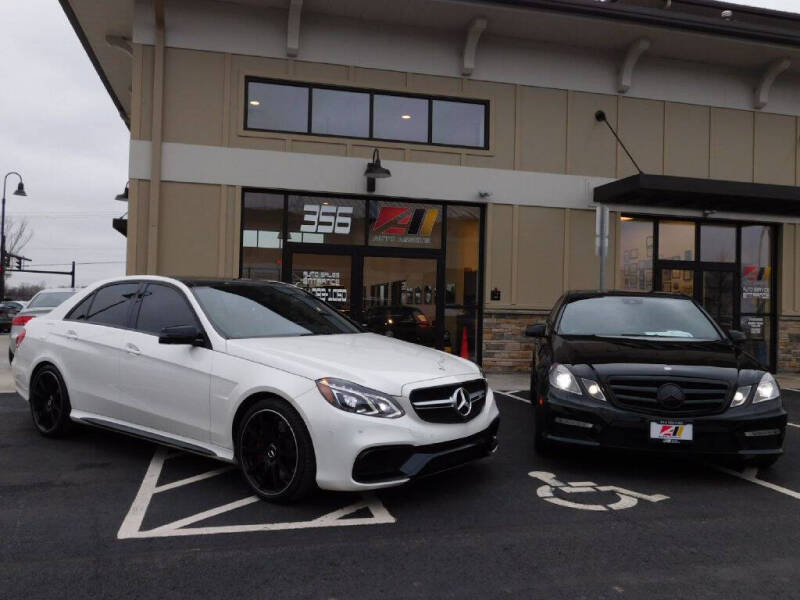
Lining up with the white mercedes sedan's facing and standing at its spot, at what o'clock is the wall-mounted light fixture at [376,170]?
The wall-mounted light fixture is roughly at 8 o'clock from the white mercedes sedan.

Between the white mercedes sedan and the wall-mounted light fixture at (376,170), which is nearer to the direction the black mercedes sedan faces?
the white mercedes sedan

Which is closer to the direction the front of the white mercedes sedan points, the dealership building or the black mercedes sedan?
the black mercedes sedan

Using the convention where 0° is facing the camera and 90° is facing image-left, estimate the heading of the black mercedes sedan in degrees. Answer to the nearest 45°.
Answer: approximately 0°

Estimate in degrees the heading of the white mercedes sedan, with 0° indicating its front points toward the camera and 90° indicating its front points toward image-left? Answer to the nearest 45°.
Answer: approximately 315°

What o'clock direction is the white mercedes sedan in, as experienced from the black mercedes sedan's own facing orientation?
The white mercedes sedan is roughly at 2 o'clock from the black mercedes sedan.

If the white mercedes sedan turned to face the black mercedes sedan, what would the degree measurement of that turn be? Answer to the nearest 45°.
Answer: approximately 45° to its left

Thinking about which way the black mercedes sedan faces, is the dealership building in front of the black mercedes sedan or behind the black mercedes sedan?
behind

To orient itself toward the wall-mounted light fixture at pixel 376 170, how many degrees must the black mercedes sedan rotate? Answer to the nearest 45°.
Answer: approximately 135° to its right

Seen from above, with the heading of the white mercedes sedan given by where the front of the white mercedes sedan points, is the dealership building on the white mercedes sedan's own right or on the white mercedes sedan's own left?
on the white mercedes sedan's own left

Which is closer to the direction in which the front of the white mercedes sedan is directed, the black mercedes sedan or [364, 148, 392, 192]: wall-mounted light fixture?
the black mercedes sedan
